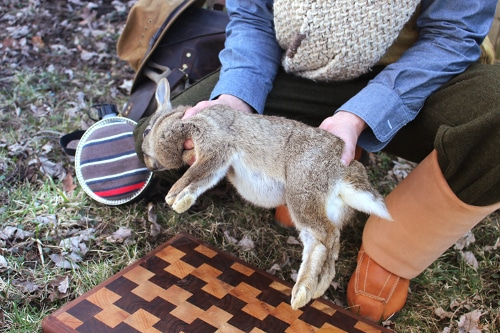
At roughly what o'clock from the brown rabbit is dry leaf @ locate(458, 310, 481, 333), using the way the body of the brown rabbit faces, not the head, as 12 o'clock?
The dry leaf is roughly at 6 o'clock from the brown rabbit.

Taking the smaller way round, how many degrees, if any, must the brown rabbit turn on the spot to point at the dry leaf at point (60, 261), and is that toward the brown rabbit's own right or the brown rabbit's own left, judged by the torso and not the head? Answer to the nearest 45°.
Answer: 0° — it already faces it

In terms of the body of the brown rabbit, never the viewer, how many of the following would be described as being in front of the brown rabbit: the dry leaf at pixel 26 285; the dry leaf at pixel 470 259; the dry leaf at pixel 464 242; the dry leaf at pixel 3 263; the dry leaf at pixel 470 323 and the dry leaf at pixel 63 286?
3

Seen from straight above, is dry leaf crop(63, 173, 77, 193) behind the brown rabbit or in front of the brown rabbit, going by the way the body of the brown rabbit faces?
in front

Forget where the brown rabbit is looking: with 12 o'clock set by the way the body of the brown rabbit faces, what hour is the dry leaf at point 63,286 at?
The dry leaf is roughly at 12 o'clock from the brown rabbit.

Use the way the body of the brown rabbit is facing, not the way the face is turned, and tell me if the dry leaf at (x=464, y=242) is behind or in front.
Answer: behind

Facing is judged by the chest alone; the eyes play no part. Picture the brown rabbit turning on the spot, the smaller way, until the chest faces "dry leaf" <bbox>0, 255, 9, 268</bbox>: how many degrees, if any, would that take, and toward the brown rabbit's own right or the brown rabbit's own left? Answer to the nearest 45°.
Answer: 0° — it already faces it

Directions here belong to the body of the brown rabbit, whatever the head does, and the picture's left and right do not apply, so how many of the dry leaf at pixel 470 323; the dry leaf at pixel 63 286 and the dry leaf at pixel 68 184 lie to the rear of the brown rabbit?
1

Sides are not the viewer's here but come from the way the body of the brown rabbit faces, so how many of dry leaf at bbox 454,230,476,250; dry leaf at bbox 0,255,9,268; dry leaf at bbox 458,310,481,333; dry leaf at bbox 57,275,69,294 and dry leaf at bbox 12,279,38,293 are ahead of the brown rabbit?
3

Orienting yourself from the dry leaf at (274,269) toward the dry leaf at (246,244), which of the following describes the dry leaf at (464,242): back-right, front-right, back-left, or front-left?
back-right

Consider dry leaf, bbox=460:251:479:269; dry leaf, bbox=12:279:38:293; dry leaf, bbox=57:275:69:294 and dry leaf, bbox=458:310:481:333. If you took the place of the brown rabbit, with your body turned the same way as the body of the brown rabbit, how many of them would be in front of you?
2

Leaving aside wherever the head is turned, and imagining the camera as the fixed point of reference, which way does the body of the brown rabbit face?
to the viewer's left

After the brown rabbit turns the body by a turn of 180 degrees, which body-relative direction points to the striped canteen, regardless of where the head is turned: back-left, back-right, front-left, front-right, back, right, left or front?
back-left

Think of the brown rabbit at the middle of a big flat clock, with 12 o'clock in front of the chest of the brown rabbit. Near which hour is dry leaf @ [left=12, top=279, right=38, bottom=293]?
The dry leaf is roughly at 12 o'clock from the brown rabbit.

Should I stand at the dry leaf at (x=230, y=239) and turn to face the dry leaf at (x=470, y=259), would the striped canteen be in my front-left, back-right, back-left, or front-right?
back-left
